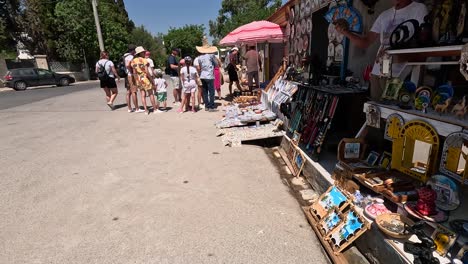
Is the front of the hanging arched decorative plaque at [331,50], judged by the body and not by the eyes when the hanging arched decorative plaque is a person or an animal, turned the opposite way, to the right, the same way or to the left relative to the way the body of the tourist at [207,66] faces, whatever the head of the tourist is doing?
to the left

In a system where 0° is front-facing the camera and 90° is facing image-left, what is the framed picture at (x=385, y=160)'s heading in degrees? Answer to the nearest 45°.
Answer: approximately 45°

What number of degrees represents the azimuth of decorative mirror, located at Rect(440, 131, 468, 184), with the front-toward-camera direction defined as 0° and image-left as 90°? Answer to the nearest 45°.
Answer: approximately 45°

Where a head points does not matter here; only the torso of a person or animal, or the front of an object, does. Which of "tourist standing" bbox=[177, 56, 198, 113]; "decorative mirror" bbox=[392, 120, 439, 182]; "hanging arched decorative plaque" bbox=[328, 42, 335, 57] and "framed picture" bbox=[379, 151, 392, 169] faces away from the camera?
the tourist standing

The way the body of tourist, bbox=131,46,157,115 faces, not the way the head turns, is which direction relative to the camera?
away from the camera

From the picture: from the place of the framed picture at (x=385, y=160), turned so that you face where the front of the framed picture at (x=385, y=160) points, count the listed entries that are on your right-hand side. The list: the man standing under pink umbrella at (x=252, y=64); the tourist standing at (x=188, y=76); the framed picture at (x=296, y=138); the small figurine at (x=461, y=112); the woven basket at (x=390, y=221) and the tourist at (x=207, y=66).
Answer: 4

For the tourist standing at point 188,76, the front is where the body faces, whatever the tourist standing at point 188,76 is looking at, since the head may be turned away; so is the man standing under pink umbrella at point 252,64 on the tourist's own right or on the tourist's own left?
on the tourist's own right

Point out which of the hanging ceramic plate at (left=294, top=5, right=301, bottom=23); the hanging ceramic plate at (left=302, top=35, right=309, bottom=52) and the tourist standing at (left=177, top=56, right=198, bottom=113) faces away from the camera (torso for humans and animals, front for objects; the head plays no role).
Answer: the tourist standing

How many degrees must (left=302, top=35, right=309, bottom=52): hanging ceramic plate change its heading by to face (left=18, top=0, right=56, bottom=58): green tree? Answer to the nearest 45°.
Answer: approximately 90° to its right

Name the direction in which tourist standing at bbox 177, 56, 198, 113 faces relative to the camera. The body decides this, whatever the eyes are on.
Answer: away from the camera

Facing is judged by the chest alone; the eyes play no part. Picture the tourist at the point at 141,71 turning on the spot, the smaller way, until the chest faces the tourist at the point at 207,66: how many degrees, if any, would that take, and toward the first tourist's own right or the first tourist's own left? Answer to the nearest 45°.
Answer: approximately 90° to the first tourist's own right

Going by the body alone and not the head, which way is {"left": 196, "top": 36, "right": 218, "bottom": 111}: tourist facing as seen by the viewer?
away from the camera
